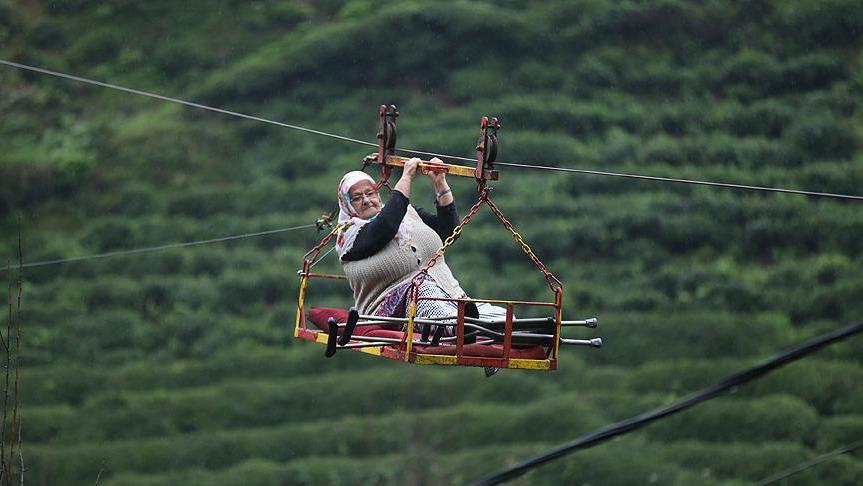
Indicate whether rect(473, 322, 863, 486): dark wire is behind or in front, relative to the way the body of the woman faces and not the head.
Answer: in front
